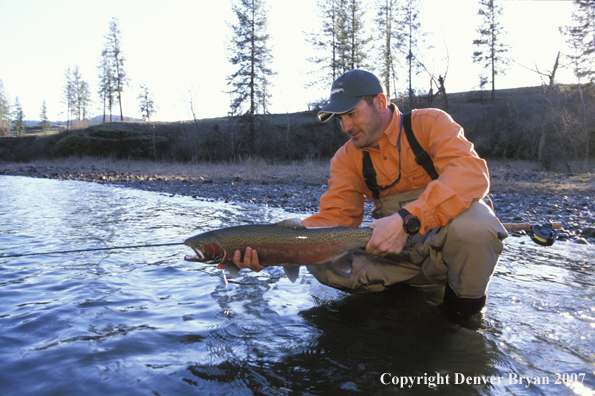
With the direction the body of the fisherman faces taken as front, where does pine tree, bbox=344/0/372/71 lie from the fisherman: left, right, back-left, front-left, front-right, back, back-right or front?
back-right

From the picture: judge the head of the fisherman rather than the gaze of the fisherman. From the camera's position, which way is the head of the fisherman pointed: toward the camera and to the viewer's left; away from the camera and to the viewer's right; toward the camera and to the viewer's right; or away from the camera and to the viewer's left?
toward the camera and to the viewer's left

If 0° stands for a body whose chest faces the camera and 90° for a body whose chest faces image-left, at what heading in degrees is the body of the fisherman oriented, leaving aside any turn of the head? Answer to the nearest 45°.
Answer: approximately 45°
